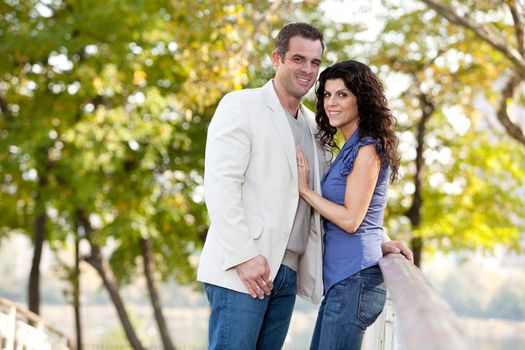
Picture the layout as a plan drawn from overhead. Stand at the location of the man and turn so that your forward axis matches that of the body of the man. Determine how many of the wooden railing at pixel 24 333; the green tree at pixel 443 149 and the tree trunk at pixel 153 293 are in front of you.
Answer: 0

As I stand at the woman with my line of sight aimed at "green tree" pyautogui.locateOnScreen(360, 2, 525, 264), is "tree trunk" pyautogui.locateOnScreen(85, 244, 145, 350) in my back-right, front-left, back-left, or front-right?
front-left

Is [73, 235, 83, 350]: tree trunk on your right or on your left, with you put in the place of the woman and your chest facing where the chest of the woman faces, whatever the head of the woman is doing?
on your right

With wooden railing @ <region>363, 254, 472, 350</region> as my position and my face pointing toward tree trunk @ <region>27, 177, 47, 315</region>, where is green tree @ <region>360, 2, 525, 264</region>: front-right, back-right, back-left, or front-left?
front-right

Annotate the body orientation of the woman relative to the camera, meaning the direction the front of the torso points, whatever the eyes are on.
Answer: to the viewer's left

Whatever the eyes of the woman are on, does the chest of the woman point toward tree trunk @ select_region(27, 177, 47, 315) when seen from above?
no

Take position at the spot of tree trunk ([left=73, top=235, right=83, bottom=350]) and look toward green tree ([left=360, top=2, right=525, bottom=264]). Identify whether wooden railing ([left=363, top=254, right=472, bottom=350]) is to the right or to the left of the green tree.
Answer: right

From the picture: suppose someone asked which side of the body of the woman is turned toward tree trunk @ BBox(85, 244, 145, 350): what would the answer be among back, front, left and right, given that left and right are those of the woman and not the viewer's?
right

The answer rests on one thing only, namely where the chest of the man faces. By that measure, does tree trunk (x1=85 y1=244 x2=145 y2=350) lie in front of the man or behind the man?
behind

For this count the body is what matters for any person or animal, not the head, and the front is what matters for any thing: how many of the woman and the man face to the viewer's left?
1

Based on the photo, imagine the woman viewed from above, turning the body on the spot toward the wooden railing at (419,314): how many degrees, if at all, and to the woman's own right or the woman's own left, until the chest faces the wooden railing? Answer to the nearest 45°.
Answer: approximately 90° to the woman's own left

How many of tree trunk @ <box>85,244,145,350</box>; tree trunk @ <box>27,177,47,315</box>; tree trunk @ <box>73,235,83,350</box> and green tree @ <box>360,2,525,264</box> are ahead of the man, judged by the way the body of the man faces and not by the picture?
0

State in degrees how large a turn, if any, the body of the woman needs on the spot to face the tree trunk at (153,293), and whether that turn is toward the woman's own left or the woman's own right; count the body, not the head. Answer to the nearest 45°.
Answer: approximately 90° to the woman's own right

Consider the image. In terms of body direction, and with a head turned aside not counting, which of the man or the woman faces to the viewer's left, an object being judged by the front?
the woman

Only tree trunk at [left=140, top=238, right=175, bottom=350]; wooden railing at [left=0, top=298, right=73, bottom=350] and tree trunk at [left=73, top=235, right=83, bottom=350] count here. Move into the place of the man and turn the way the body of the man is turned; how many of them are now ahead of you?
0

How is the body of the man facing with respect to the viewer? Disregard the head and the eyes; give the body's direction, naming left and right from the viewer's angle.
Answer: facing the viewer and to the right of the viewer

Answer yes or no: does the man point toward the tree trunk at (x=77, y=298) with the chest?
no
